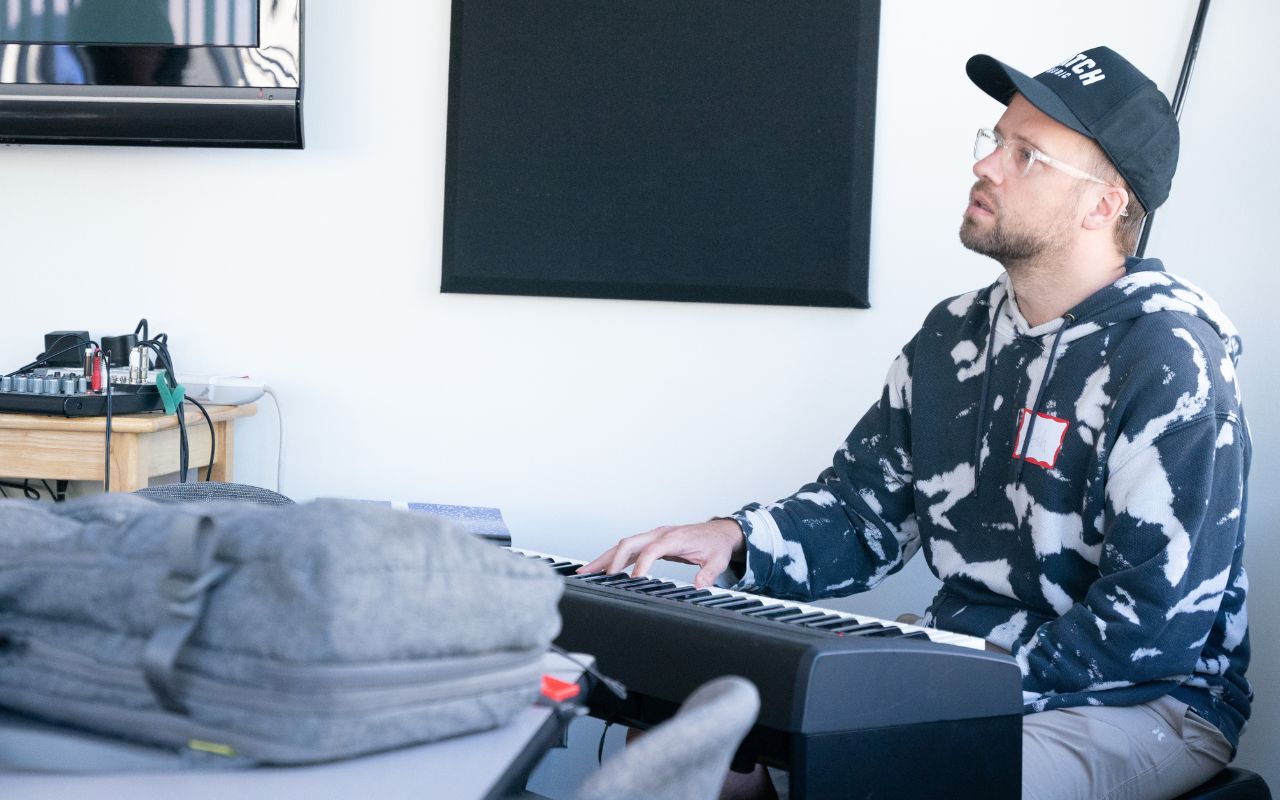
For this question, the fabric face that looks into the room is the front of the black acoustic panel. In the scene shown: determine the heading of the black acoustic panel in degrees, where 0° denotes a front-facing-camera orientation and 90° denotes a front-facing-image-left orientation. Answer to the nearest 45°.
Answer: approximately 0°

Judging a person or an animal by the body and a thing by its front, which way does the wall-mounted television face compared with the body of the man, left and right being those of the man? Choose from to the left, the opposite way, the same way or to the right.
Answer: to the left

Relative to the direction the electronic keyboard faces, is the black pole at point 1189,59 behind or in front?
in front

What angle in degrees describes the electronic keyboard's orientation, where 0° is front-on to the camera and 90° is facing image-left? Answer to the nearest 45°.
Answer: approximately 225°

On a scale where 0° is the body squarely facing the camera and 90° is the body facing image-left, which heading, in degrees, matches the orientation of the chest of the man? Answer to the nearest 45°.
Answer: approximately 45°

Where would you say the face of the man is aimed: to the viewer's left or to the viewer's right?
to the viewer's left

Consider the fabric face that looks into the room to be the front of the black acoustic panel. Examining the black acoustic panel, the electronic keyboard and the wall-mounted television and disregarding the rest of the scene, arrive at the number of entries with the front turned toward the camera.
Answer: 2

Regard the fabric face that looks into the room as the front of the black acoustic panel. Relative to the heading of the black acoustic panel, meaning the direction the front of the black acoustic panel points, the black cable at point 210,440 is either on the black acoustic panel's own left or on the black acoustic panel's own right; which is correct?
on the black acoustic panel's own right
